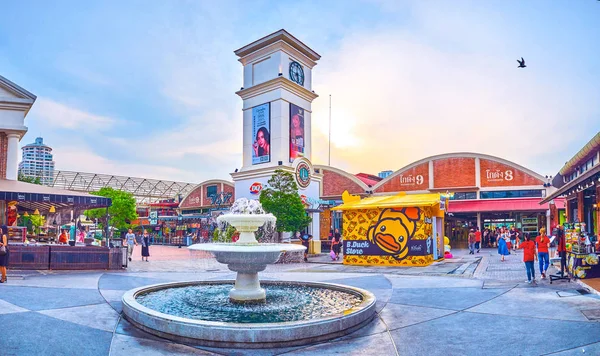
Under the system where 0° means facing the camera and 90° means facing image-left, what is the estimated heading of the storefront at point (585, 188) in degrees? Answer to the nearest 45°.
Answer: approximately 90°

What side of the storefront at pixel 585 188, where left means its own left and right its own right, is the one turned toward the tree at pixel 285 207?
front

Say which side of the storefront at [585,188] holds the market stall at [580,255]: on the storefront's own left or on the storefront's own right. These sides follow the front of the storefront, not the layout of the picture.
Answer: on the storefront's own left

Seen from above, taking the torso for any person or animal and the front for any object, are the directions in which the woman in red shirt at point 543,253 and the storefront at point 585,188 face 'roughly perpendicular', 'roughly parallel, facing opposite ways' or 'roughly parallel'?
roughly perpendicular
